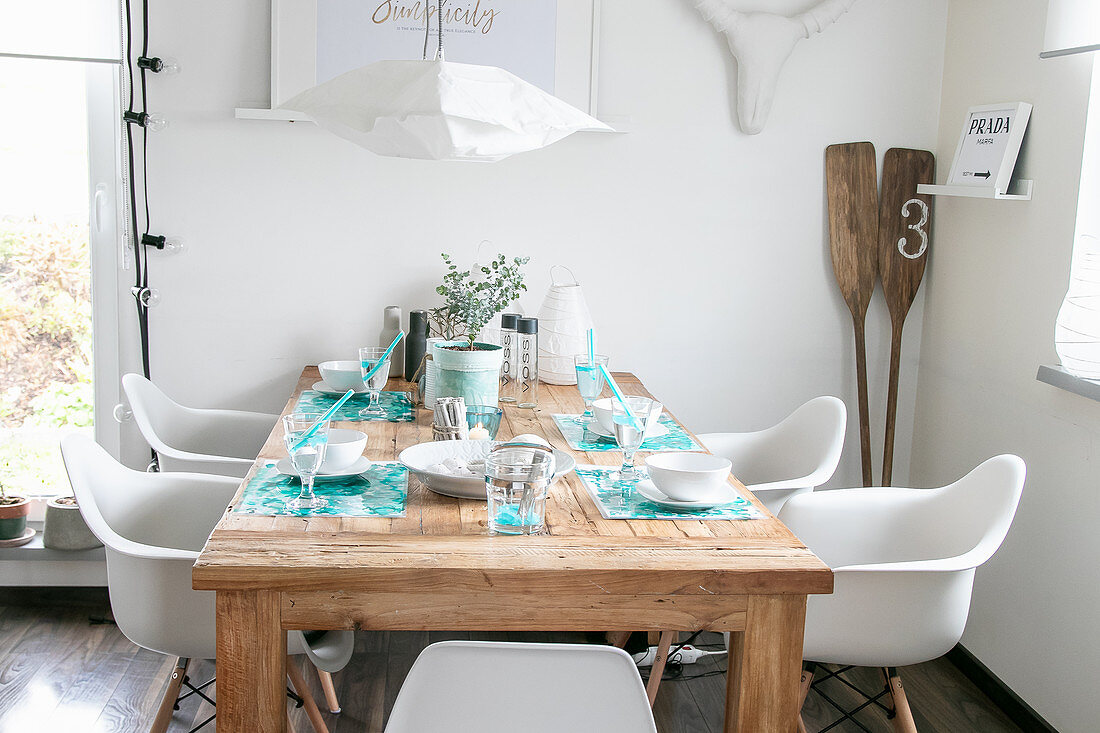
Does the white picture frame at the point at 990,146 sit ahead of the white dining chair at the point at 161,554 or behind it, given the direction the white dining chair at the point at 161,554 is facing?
ahead

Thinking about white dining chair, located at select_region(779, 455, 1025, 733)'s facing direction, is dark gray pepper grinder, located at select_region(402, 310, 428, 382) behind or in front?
in front

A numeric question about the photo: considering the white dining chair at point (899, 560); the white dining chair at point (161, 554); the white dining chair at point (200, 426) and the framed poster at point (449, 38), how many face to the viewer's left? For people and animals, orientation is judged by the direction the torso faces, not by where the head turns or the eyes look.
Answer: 1

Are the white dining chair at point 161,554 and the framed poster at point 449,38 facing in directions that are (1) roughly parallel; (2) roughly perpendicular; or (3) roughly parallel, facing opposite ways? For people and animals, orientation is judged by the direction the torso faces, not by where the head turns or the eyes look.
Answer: roughly perpendicular

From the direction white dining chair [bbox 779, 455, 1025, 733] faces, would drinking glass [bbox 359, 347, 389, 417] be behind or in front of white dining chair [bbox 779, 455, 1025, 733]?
in front

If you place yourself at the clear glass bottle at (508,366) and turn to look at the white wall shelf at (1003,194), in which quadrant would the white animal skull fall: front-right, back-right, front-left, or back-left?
front-left

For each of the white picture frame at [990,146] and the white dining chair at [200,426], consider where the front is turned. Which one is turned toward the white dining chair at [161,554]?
the white picture frame

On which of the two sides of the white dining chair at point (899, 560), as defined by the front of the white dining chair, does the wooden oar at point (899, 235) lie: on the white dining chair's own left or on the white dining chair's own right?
on the white dining chair's own right

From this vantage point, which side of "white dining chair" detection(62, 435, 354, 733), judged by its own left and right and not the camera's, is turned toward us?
right

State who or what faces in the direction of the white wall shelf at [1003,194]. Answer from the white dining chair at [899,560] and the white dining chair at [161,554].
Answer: the white dining chair at [161,554]

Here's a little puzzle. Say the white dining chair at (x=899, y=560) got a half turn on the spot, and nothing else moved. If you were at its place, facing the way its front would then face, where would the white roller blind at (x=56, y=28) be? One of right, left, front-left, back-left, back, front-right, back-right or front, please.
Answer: back

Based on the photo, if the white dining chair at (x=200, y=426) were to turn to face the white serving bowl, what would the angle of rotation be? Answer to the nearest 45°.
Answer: approximately 45° to its right

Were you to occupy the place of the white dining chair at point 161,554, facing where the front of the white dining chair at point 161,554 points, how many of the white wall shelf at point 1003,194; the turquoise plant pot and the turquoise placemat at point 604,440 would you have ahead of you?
3

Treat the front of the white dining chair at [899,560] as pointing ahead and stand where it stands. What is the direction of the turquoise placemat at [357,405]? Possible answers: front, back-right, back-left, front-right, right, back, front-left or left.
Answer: front

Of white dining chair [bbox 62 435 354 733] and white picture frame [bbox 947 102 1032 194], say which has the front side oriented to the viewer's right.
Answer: the white dining chair

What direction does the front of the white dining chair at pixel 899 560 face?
to the viewer's left
